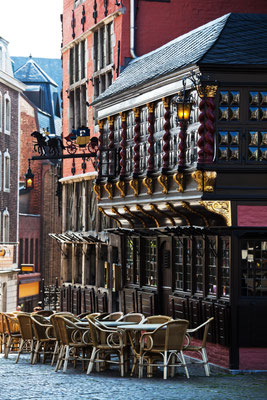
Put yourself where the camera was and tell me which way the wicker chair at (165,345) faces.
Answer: facing away from the viewer and to the left of the viewer

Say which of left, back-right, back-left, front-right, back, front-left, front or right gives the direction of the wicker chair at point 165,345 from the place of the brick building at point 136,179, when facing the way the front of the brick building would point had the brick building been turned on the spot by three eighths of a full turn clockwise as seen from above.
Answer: back

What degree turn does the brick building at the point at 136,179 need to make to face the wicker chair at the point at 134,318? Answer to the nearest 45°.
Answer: approximately 45° to its left

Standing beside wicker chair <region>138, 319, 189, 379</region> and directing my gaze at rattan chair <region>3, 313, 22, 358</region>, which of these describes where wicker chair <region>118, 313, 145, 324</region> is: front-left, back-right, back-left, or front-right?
front-right

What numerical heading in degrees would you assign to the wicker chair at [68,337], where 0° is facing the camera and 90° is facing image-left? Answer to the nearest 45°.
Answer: approximately 225°

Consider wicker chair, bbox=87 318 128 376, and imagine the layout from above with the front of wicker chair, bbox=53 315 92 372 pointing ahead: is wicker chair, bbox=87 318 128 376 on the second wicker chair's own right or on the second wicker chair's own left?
on the second wicker chair's own right

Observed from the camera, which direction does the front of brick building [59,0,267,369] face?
facing the viewer and to the left of the viewer

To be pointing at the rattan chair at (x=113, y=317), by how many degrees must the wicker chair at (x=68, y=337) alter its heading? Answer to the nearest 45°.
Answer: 0° — it already faces it
